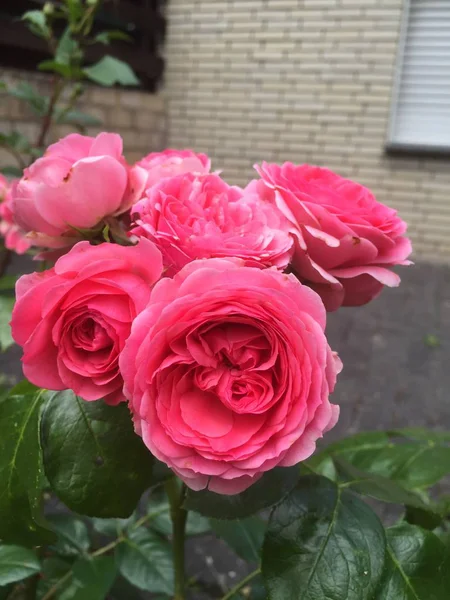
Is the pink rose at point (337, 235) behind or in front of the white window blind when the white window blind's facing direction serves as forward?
in front

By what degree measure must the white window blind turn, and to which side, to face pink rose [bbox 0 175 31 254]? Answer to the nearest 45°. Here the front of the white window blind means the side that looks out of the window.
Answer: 0° — it already faces it

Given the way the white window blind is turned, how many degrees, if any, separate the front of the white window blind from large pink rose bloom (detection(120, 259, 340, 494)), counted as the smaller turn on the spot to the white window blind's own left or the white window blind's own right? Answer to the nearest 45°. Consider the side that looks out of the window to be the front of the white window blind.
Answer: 0° — it already faces it

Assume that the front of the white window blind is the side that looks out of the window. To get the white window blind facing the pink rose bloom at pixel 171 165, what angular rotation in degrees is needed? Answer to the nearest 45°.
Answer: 0° — it already faces it

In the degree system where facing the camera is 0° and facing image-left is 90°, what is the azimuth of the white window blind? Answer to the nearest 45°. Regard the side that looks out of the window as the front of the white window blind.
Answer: approximately 0°

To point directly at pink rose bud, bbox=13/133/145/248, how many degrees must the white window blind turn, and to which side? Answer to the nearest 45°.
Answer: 0° — it already faces it
